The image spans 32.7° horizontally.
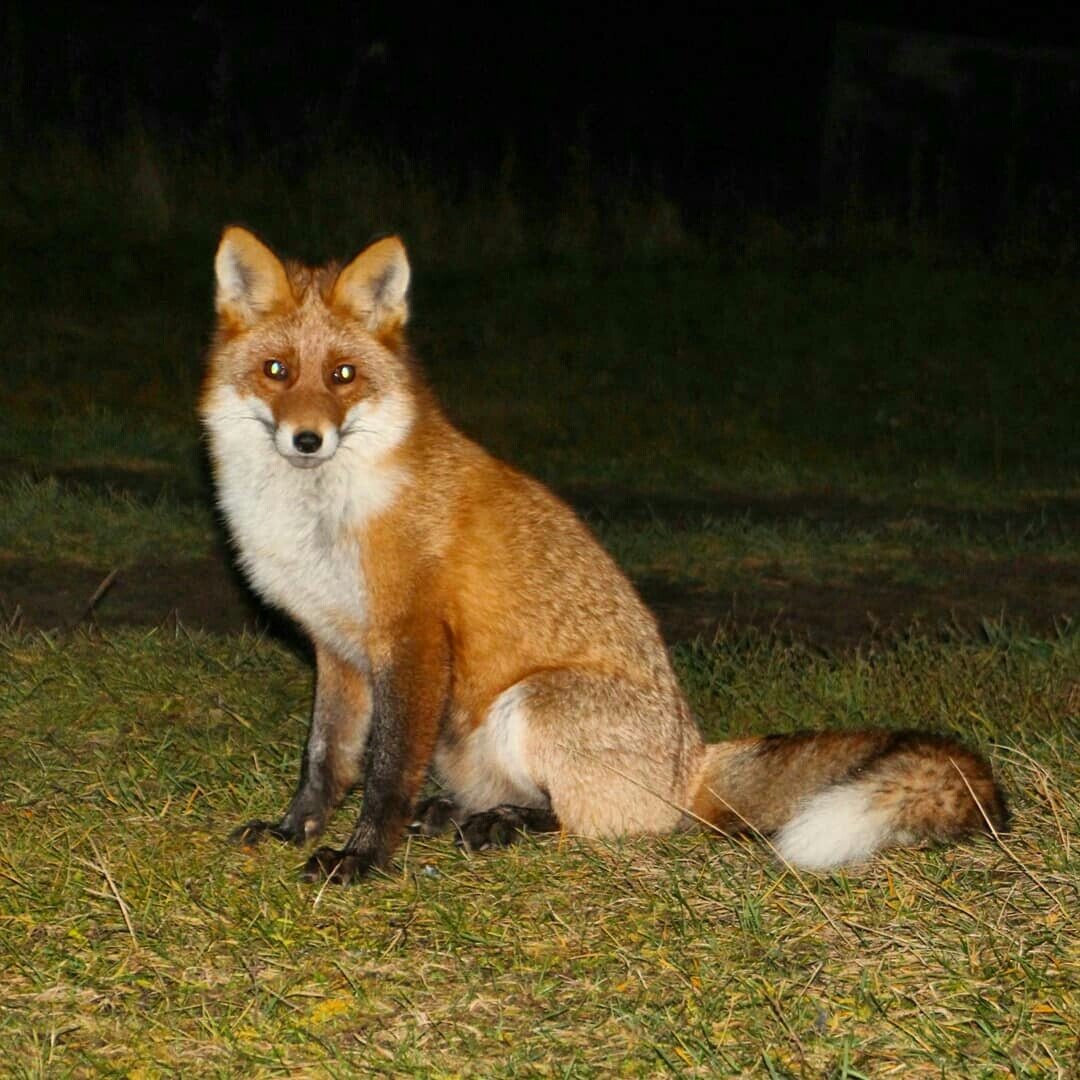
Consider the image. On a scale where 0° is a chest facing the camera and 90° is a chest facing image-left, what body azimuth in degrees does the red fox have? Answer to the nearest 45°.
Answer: approximately 45°
